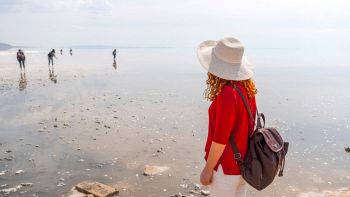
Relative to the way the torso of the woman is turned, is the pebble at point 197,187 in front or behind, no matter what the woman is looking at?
in front

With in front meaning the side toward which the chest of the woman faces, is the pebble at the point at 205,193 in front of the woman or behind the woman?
in front

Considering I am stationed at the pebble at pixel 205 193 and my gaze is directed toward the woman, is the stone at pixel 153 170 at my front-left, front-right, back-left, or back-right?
back-right

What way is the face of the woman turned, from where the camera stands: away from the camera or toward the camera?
away from the camera

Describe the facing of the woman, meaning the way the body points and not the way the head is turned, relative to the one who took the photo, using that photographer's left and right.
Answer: facing away from the viewer and to the left of the viewer
